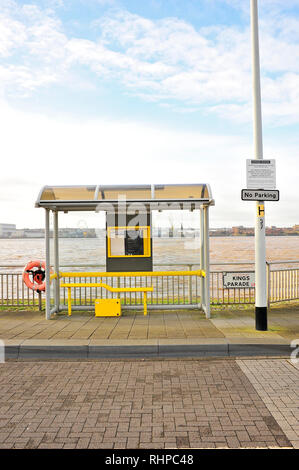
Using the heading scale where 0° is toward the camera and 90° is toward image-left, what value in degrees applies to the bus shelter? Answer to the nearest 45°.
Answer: approximately 0°

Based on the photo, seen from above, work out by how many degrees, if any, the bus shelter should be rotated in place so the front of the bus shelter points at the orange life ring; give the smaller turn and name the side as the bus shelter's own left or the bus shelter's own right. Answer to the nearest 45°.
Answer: approximately 90° to the bus shelter's own right

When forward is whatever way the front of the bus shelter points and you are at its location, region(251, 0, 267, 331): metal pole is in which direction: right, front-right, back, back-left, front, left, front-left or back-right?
front-left

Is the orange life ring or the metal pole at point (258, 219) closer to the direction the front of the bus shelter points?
the metal pole

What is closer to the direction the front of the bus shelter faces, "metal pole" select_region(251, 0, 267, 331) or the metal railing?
the metal pole
